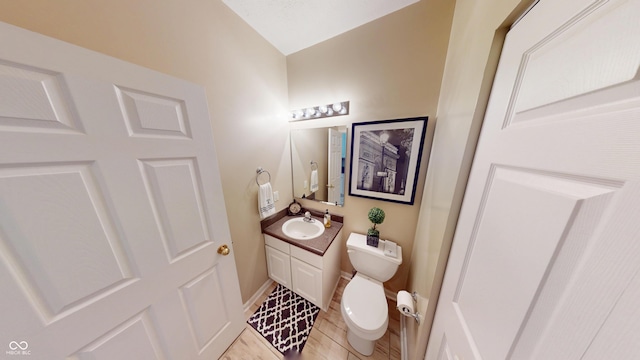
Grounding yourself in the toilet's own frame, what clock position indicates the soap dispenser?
The soap dispenser is roughly at 4 o'clock from the toilet.

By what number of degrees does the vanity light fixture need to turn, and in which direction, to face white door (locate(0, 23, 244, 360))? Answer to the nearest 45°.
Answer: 0° — it already faces it

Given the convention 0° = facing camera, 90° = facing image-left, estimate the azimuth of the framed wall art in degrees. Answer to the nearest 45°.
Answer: approximately 45°

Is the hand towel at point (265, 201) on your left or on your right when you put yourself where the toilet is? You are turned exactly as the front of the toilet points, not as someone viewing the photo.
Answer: on your right
